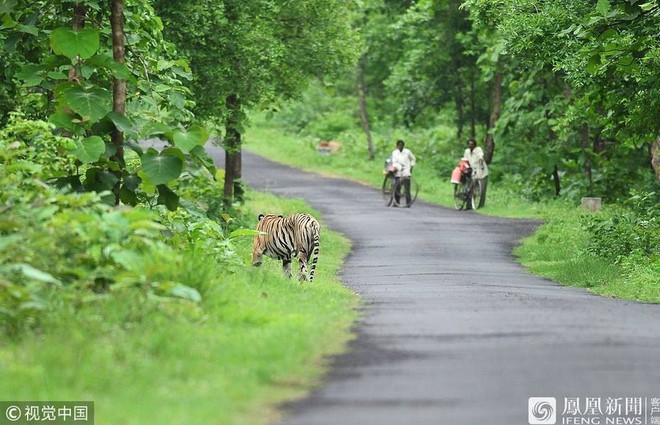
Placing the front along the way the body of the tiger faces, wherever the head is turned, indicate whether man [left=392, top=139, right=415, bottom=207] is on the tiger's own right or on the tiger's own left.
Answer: on the tiger's own right

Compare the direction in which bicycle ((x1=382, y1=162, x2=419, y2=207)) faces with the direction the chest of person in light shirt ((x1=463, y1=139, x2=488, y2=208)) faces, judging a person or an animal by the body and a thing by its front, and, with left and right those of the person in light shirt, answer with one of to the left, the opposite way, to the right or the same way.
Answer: the same way

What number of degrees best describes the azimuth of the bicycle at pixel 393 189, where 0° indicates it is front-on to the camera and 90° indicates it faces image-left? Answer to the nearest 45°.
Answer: approximately 45°

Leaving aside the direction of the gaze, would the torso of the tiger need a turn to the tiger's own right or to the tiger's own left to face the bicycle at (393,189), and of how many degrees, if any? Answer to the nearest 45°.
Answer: approximately 45° to the tiger's own right

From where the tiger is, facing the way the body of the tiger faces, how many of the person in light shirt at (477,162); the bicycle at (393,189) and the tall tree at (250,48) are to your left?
0

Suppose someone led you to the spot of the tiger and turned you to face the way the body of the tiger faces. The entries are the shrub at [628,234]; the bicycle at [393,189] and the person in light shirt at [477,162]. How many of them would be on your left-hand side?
0

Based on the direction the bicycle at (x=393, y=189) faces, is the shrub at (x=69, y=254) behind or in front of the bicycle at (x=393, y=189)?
in front

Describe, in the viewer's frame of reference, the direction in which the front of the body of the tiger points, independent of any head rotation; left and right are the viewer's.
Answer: facing away from the viewer and to the left of the viewer

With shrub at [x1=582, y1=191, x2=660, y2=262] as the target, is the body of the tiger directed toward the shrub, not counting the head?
no

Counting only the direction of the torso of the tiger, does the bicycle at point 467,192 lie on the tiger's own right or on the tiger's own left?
on the tiger's own right

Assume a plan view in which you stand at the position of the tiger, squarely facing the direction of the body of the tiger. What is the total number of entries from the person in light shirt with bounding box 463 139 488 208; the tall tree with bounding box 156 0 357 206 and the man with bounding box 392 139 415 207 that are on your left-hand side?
0

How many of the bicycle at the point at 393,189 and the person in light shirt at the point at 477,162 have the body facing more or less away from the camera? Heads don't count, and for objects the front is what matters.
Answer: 0

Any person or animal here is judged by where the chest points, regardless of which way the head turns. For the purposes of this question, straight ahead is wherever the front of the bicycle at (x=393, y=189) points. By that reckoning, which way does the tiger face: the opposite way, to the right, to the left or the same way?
to the right

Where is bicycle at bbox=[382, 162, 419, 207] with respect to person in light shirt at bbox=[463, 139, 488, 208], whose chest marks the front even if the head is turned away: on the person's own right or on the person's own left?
on the person's own right

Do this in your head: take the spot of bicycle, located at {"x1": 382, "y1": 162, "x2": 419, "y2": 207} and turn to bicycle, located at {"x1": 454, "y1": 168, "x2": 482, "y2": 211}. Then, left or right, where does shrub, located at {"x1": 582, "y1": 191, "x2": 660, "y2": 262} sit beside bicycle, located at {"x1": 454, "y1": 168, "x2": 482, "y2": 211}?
right

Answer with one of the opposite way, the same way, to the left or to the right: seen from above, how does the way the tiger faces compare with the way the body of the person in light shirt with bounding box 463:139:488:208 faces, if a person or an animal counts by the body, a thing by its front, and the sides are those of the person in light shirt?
to the right

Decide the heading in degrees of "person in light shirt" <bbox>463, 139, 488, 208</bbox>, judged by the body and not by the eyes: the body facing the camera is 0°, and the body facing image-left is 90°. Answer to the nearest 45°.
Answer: approximately 45°

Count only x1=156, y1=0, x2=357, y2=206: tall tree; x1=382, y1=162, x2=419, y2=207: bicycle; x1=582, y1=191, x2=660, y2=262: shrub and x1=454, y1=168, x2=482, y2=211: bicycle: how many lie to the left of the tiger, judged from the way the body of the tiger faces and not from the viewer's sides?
0

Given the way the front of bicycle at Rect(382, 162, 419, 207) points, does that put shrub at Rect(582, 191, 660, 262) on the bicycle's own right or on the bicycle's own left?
on the bicycle's own left
